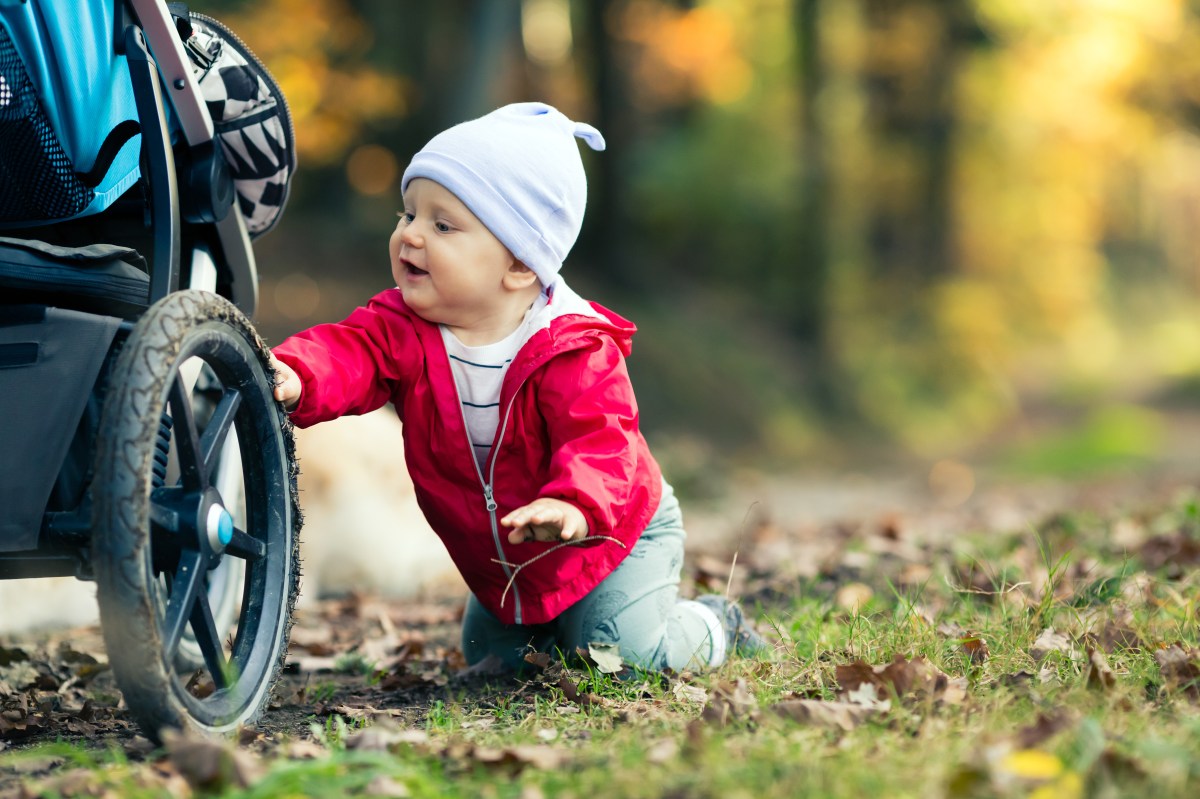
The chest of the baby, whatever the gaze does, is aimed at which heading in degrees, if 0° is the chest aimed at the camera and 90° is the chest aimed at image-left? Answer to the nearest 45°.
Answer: approximately 45°

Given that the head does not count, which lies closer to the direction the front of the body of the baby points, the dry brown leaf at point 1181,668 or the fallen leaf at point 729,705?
the fallen leaf

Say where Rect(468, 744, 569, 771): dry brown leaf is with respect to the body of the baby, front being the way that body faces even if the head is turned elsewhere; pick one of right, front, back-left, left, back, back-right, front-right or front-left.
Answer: front-left

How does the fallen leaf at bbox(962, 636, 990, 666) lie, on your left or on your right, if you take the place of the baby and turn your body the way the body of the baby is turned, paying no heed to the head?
on your left

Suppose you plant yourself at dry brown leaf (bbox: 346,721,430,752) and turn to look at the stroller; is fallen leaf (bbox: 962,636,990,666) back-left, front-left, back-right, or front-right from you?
back-right
